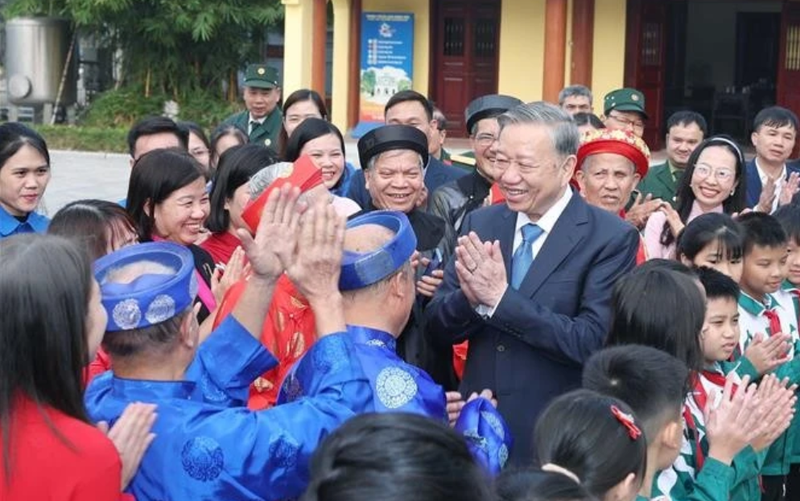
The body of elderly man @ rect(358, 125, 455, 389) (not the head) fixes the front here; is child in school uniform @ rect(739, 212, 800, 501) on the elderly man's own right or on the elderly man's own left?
on the elderly man's own left

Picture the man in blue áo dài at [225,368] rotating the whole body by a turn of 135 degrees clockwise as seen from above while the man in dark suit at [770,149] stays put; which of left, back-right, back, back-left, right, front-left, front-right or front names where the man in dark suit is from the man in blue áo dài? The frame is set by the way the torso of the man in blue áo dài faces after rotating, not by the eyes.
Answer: back-left

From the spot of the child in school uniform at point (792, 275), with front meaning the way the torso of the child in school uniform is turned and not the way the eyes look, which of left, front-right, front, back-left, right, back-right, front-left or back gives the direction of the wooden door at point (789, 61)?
back-right

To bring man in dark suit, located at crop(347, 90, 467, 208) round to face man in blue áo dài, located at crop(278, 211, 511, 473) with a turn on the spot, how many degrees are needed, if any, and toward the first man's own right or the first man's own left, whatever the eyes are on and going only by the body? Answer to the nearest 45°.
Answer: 0° — they already face them

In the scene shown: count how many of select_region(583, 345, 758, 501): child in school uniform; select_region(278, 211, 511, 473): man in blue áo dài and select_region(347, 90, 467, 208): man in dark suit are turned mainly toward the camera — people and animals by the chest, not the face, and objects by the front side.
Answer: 1

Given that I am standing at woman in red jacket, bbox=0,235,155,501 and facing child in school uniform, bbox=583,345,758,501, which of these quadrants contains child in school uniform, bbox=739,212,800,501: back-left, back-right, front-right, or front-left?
front-left

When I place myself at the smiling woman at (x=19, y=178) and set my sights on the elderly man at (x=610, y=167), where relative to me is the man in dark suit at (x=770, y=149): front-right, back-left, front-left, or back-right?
front-left

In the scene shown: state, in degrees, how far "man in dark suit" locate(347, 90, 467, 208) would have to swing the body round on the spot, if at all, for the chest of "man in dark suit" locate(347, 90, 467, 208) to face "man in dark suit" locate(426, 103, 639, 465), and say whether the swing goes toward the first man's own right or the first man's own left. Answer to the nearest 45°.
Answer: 0° — they already face them

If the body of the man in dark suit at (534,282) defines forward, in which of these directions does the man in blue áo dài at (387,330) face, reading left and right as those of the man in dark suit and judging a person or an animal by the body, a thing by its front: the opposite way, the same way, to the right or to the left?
the opposite way

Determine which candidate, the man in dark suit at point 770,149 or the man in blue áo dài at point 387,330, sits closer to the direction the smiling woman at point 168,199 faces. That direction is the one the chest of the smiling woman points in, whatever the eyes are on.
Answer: the man in blue áo dài

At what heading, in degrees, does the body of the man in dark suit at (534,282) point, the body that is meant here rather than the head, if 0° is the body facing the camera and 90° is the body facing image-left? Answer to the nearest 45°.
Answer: approximately 45°

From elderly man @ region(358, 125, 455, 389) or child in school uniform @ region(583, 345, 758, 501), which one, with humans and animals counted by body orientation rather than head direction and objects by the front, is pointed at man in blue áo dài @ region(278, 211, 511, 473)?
the elderly man

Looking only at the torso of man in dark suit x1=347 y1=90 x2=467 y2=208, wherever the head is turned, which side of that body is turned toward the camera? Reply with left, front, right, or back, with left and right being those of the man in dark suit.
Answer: front

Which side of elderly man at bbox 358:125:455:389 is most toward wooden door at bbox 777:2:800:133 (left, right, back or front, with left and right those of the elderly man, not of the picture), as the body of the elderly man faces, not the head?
back

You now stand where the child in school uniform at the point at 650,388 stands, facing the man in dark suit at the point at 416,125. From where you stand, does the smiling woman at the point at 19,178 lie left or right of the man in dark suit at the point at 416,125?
left

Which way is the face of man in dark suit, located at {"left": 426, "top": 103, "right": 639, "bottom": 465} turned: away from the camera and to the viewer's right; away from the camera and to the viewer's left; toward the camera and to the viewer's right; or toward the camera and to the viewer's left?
toward the camera and to the viewer's left

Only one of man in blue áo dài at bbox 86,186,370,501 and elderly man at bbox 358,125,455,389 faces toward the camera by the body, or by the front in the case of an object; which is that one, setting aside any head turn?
the elderly man

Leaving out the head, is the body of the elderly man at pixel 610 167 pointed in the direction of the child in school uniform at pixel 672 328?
yes

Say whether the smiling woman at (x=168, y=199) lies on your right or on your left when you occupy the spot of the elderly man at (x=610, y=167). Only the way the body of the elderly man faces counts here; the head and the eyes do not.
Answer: on your right
